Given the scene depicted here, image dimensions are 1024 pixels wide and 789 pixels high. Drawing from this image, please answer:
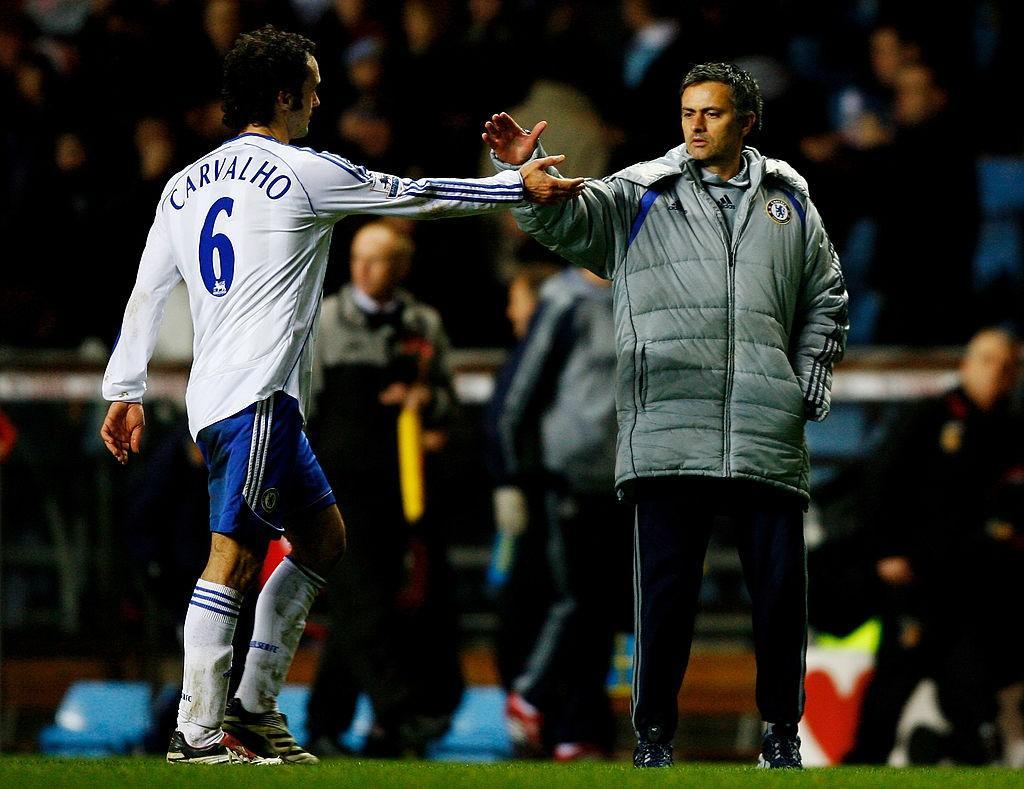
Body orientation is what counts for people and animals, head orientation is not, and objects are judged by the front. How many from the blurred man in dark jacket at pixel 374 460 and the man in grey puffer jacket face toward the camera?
2

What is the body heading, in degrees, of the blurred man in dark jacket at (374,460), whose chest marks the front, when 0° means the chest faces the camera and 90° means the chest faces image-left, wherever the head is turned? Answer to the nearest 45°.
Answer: approximately 0°

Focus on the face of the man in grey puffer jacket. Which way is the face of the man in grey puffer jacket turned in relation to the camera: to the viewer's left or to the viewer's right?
to the viewer's left

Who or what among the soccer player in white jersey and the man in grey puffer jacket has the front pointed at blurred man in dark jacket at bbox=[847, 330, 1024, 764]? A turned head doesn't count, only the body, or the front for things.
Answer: the soccer player in white jersey

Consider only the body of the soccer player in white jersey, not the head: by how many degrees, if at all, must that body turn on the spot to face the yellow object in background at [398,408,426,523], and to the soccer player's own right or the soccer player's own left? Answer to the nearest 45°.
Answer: approximately 45° to the soccer player's own left

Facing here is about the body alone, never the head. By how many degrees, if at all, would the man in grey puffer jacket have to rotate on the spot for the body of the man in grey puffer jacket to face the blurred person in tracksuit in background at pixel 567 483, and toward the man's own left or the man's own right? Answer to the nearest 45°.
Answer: approximately 180°

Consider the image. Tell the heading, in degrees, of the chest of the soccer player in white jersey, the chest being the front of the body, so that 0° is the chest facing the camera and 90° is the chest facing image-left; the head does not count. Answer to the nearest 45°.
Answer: approximately 225°

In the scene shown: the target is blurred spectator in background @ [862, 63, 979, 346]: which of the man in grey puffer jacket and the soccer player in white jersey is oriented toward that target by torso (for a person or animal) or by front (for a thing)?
the soccer player in white jersey

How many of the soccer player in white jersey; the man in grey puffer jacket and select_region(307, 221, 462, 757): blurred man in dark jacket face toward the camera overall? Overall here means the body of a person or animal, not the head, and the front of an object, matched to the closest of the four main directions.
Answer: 2
